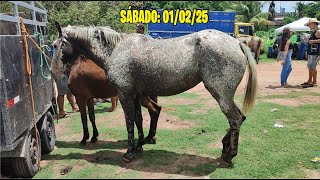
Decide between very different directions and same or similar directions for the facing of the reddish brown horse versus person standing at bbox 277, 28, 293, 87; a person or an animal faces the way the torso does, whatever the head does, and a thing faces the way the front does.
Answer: very different directions

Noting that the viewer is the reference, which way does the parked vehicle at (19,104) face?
facing away from the viewer and to the right of the viewer

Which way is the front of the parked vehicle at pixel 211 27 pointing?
to the viewer's right

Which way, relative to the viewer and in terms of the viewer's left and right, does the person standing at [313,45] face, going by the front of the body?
facing to the left of the viewer

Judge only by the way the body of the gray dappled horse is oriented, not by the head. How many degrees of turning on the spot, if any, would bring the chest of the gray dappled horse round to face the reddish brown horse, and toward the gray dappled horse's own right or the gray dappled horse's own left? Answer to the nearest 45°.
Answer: approximately 45° to the gray dappled horse's own right

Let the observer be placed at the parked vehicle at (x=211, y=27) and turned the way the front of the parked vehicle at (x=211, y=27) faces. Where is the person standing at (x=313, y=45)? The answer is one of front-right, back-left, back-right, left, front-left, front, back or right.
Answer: right

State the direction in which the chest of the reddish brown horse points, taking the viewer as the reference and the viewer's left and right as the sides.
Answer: facing to the left of the viewer

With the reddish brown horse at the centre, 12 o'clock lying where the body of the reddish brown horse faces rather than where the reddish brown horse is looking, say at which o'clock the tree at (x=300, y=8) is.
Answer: The tree is roughly at 4 o'clock from the reddish brown horse.
